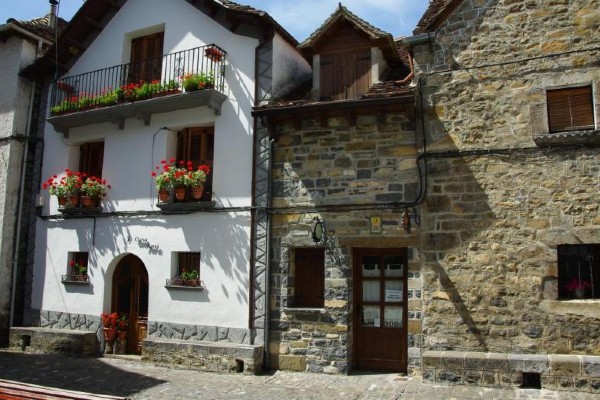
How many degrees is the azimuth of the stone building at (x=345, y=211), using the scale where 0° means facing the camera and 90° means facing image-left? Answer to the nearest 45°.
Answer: approximately 0°

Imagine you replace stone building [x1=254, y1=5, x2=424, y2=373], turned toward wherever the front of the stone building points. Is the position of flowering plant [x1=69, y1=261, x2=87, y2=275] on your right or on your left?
on your right

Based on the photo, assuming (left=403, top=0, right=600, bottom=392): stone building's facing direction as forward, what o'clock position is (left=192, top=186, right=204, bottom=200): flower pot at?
The flower pot is roughly at 3 o'clock from the stone building.

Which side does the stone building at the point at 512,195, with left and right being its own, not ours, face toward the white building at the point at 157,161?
right

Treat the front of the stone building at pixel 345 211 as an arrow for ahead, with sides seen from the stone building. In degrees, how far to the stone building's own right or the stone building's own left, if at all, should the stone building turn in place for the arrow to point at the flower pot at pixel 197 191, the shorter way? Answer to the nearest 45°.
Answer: approximately 90° to the stone building's own right

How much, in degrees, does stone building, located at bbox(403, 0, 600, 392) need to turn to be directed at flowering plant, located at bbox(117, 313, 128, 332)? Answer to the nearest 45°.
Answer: approximately 90° to its right

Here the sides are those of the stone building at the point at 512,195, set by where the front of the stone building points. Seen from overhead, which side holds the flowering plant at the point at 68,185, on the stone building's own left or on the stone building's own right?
on the stone building's own right

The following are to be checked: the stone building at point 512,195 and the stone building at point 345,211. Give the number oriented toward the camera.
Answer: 2

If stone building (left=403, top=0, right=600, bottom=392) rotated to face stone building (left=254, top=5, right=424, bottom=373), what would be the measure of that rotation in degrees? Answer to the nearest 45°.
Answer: approximately 90° to its right

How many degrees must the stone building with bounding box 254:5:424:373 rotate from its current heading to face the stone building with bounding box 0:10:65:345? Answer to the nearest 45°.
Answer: approximately 90° to its right

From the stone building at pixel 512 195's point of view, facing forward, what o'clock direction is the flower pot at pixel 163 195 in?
The flower pot is roughly at 3 o'clock from the stone building.
